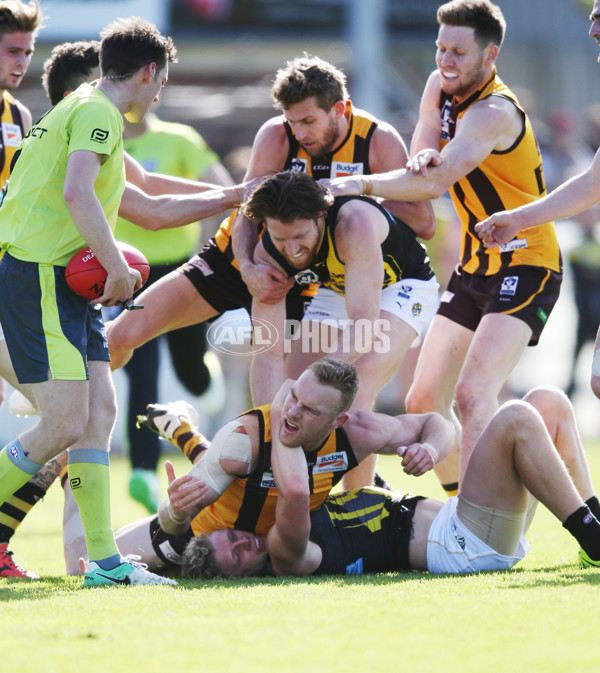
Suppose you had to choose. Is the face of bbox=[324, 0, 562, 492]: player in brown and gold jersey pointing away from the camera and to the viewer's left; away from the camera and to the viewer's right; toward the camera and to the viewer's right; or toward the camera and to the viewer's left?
toward the camera and to the viewer's left

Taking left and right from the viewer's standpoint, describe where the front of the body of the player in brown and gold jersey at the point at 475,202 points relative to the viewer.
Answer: facing the viewer and to the left of the viewer

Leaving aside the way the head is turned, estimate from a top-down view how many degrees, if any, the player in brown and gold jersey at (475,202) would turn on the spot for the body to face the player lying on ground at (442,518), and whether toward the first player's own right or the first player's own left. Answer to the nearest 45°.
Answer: approximately 45° to the first player's own left

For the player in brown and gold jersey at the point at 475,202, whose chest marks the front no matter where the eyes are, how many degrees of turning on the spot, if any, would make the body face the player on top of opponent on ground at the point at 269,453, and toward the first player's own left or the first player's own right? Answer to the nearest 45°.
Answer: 0° — they already face them
